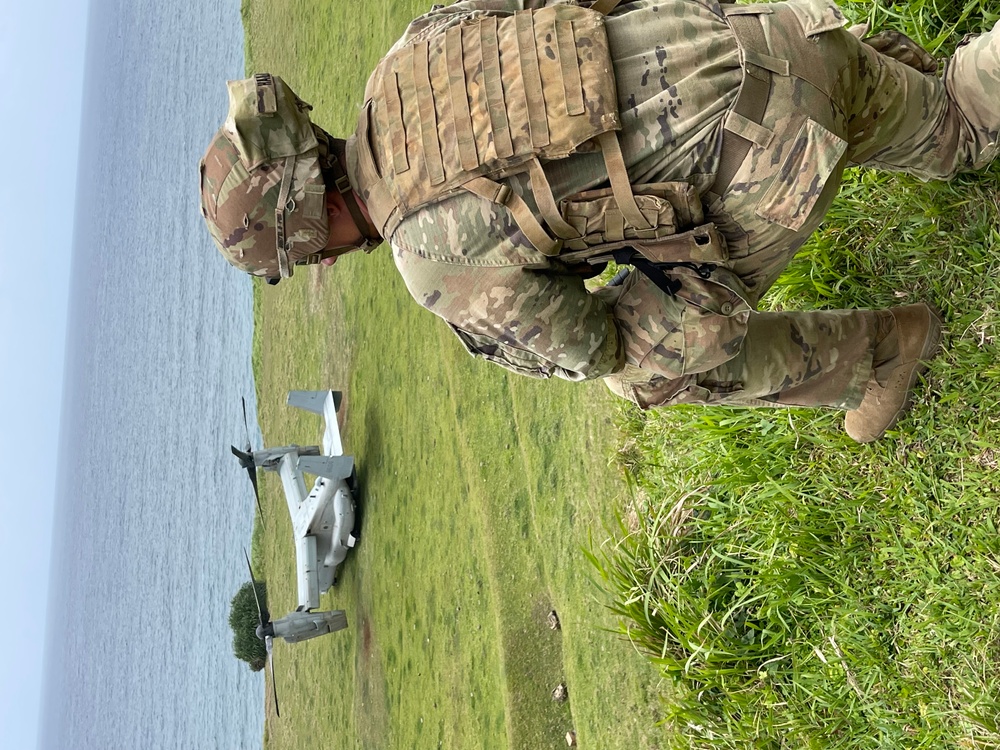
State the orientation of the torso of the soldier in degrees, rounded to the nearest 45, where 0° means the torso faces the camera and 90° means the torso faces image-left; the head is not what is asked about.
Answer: approximately 180°
